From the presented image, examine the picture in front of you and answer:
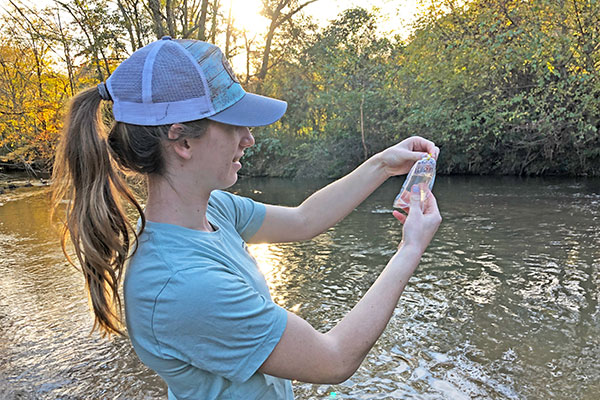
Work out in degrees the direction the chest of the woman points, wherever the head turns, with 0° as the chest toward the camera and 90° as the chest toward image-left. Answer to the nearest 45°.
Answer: approximately 270°

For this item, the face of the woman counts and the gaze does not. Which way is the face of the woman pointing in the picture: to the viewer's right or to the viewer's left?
to the viewer's right
